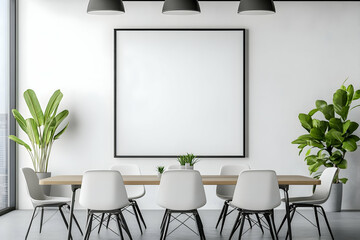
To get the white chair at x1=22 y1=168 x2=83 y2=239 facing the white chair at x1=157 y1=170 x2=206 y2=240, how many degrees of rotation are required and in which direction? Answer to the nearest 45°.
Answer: approximately 45° to its right

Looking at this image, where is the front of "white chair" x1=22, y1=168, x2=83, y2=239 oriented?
to the viewer's right

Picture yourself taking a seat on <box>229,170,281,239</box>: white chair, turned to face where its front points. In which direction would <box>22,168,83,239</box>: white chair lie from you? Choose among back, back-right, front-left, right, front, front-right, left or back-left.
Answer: left

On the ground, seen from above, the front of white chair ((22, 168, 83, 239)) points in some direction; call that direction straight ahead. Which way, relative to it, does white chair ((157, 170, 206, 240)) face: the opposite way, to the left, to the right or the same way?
to the left

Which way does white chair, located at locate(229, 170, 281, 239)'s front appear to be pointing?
away from the camera

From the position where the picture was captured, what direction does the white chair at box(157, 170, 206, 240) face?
facing away from the viewer

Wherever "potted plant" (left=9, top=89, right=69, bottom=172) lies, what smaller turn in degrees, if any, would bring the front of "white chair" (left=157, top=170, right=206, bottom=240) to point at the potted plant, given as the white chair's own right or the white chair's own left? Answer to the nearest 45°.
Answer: approximately 45° to the white chair's own left

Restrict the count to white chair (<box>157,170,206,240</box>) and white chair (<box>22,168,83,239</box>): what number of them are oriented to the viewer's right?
1
